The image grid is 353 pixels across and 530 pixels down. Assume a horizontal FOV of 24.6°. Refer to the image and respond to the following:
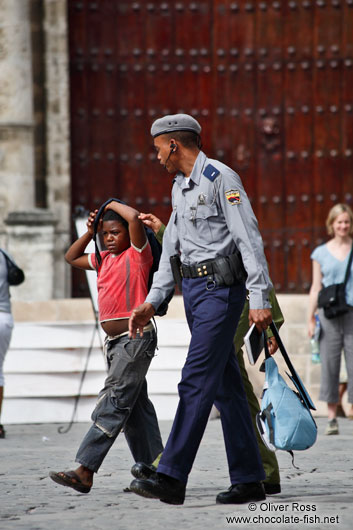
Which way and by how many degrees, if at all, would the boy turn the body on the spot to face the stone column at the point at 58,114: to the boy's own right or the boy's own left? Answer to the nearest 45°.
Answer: approximately 135° to the boy's own right

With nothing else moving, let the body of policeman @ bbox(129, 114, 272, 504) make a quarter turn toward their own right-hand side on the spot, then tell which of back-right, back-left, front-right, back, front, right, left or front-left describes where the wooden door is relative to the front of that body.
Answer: front-right

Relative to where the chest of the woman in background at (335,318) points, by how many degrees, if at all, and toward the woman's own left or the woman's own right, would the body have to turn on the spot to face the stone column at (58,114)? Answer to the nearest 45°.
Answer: approximately 135° to the woman's own right

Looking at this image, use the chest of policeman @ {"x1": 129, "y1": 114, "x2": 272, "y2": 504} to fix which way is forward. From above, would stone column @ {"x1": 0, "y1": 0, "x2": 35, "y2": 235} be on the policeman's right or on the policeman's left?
on the policeman's right

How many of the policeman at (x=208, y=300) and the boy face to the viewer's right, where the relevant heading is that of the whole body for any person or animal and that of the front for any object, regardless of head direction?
0

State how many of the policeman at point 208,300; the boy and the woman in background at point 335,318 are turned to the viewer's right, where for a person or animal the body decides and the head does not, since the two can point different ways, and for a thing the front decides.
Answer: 0

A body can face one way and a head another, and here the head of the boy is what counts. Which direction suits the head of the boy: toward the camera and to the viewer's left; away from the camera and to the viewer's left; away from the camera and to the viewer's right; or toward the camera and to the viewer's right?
toward the camera and to the viewer's left

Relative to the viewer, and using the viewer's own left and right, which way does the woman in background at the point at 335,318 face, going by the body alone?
facing the viewer

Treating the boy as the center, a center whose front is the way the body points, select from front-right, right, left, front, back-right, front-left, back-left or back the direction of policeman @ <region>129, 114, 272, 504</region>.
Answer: left

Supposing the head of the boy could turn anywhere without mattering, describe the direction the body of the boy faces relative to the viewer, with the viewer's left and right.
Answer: facing the viewer and to the left of the viewer

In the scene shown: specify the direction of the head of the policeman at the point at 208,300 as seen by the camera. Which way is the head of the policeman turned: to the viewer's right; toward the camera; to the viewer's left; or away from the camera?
to the viewer's left
